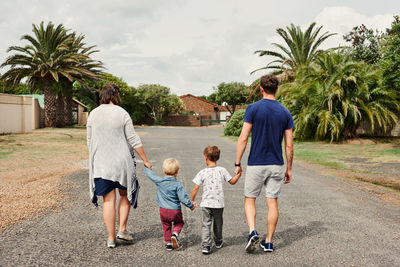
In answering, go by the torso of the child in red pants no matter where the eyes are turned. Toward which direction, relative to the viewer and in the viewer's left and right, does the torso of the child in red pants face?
facing away from the viewer

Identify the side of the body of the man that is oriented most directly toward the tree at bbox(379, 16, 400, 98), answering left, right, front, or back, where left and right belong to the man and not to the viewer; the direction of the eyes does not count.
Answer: front

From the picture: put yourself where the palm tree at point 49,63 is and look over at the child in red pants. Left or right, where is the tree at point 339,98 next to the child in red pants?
left

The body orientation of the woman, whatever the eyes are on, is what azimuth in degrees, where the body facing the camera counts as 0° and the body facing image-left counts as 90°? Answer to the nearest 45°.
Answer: approximately 180°

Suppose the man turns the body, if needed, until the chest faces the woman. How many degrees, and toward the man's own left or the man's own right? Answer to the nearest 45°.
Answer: approximately 90° to the man's own left

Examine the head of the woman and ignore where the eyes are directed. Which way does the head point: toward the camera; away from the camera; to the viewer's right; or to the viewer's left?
away from the camera

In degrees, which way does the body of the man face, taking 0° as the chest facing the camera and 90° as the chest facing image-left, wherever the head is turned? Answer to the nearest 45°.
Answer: approximately 180°

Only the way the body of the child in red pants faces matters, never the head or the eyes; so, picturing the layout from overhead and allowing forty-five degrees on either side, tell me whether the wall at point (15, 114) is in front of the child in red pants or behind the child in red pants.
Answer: in front

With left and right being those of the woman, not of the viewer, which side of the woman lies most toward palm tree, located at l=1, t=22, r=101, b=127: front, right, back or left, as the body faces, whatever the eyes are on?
front

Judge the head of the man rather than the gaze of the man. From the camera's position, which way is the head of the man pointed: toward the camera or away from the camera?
away from the camera

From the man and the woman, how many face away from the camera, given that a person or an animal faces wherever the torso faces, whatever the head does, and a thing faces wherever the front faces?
2

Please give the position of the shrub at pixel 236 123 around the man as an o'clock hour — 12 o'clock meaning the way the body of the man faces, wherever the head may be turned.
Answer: The shrub is roughly at 12 o'clock from the man.
